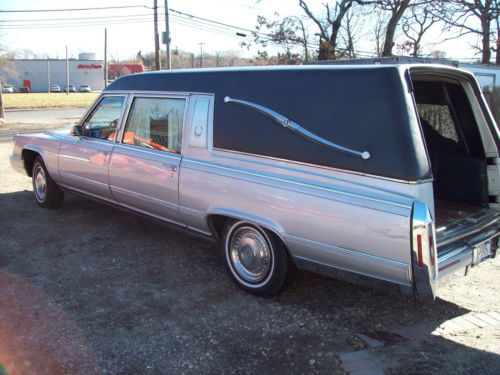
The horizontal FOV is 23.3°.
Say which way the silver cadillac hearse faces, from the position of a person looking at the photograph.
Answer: facing away from the viewer and to the left of the viewer
